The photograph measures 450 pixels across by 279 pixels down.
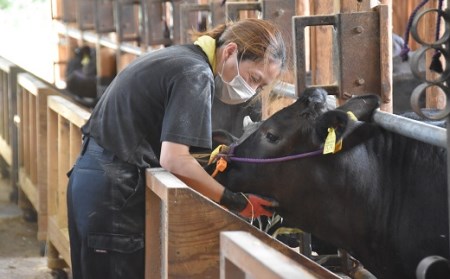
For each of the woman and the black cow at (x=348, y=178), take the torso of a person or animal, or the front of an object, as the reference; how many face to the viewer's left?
1

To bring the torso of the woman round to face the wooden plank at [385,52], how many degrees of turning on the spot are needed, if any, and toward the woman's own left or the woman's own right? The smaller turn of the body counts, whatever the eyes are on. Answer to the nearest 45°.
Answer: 0° — they already face it

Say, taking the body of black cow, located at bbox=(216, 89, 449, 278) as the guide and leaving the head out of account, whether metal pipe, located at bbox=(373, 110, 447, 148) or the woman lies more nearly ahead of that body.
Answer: the woman

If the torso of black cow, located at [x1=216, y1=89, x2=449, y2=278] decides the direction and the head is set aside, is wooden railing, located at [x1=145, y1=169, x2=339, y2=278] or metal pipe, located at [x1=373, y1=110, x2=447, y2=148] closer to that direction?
the wooden railing

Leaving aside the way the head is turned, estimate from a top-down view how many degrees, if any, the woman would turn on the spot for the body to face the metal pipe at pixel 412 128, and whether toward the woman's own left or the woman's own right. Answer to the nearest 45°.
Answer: approximately 45° to the woman's own right

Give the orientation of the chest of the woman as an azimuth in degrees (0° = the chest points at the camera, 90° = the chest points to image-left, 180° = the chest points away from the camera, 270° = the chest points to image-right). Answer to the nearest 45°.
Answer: approximately 270°

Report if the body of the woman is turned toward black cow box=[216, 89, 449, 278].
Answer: yes

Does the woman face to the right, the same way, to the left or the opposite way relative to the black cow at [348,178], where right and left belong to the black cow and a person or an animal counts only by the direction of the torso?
the opposite way

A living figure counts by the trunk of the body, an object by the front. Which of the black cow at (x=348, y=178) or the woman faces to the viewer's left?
the black cow

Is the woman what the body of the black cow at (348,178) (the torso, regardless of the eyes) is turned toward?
yes

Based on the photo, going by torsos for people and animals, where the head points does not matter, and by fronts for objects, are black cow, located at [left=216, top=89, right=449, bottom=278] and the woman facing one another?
yes

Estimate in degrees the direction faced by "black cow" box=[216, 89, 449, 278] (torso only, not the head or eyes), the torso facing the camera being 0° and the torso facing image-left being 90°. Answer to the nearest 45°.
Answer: approximately 90°

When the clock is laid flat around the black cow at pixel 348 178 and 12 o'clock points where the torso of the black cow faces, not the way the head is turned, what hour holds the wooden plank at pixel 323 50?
The wooden plank is roughly at 3 o'clock from the black cow.
